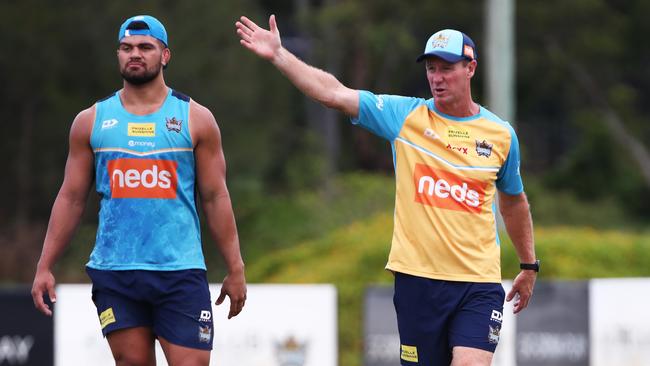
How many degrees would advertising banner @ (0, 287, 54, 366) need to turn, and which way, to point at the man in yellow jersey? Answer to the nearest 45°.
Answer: approximately 45° to its left

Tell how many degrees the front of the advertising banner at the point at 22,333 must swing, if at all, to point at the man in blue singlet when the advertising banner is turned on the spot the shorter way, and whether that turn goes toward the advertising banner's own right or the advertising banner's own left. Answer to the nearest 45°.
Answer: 0° — it already faces them

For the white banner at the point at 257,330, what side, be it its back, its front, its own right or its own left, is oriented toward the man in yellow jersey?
front

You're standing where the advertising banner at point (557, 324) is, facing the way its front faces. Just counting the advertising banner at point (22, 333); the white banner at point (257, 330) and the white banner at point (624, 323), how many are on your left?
1

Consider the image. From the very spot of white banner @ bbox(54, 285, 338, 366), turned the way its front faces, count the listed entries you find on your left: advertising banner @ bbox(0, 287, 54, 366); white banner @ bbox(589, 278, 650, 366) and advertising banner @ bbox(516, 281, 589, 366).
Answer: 2

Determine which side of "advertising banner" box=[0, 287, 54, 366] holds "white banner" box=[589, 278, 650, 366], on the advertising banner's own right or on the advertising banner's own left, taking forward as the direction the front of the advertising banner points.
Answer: on the advertising banner's own left

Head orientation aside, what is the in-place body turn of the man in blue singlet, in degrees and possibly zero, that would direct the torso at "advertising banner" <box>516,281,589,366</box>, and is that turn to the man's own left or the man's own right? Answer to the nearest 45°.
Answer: approximately 135° to the man's own left

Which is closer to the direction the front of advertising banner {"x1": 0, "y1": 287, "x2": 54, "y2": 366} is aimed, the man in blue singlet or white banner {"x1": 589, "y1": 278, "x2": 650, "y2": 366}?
the man in blue singlet

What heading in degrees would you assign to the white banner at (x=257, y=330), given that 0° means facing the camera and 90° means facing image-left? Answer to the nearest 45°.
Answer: approximately 0°

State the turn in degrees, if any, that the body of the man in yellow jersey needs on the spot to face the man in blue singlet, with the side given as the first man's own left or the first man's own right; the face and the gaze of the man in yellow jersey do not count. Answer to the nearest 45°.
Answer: approximately 90° to the first man's own right

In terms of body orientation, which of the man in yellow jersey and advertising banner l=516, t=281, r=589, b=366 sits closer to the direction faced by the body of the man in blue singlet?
the man in yellow jersey

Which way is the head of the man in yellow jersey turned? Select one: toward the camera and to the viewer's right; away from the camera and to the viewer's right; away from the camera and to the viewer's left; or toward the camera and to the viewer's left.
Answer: toward the camera and to the viewer's left

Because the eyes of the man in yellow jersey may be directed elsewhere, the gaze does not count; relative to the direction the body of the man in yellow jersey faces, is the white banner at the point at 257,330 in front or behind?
behind
